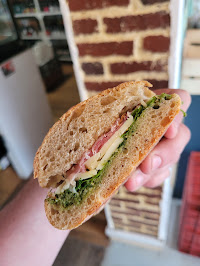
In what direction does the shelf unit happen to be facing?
toward the camera

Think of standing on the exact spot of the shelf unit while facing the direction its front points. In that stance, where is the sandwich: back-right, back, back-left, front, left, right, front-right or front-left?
front
